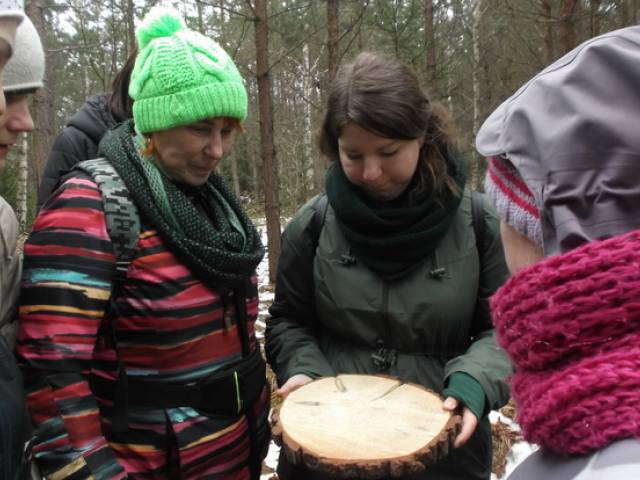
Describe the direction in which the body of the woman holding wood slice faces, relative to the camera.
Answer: toward the camera

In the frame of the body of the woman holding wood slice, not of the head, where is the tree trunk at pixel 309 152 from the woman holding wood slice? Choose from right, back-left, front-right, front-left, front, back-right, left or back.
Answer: back

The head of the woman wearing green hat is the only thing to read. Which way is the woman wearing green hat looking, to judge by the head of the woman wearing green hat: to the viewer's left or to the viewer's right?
to the viewer's right

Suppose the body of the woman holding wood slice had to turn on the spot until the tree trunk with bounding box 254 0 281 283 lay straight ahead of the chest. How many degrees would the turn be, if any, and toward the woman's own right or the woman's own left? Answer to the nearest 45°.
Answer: approximately 180°

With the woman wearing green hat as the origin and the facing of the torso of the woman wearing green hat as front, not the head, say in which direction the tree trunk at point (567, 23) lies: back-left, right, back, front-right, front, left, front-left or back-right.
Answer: left

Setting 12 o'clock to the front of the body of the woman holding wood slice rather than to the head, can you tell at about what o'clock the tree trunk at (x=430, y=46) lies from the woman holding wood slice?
The tree trunk is roughly at 6 o'clock from the woman holding wood slice.

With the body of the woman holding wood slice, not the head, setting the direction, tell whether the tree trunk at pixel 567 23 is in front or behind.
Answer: behind

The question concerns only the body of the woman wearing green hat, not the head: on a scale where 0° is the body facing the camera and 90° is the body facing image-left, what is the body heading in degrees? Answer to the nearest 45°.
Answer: approximately 315°

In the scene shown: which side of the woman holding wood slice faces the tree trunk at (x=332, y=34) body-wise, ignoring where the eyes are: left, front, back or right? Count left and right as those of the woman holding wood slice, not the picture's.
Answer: back

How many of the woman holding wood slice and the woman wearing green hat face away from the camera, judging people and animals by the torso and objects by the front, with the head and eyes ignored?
0
